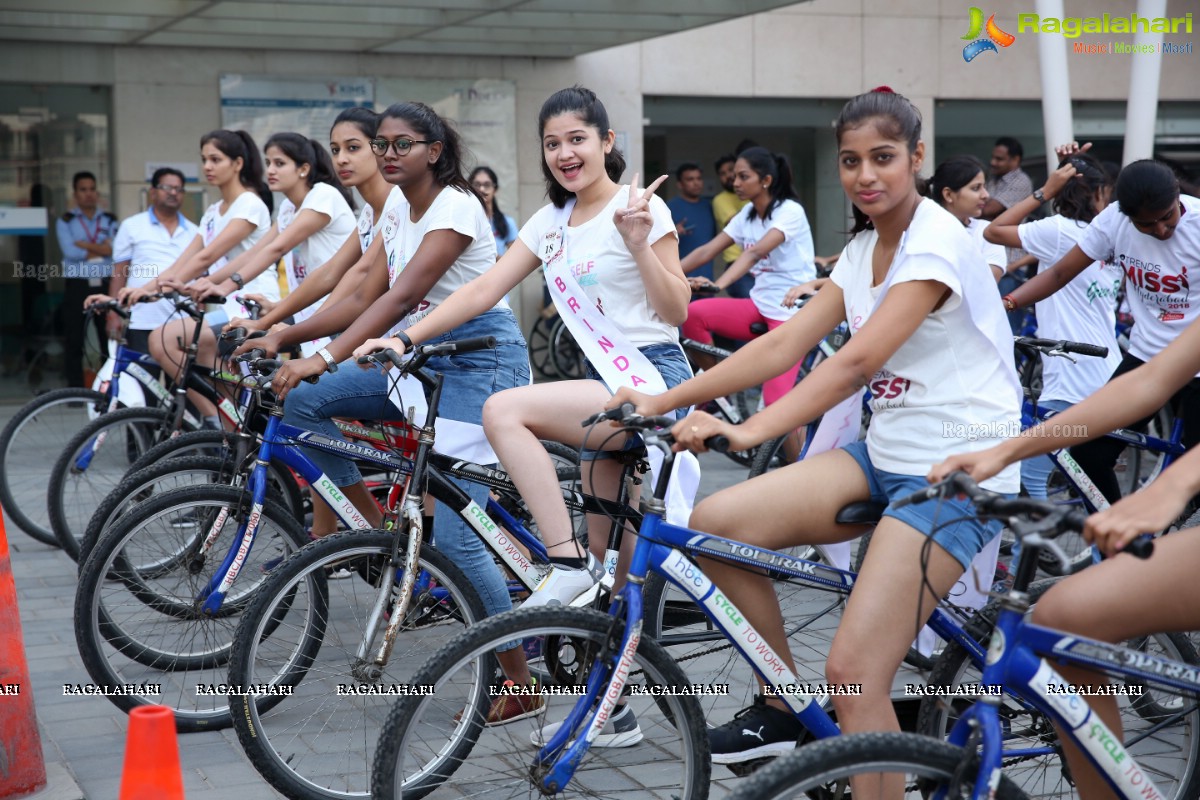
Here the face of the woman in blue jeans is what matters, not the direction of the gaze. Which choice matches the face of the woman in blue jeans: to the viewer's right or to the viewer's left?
to the viewer's left

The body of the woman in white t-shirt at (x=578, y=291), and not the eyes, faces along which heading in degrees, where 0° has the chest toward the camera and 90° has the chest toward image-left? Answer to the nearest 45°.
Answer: approximately 45°

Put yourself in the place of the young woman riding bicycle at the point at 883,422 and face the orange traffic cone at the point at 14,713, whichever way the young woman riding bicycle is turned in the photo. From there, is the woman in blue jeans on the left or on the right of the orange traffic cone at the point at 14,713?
right

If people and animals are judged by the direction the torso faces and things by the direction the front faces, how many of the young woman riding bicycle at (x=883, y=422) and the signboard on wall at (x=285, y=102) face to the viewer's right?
0

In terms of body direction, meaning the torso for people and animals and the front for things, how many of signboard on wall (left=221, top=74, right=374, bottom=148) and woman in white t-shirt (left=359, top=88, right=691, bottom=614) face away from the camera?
0

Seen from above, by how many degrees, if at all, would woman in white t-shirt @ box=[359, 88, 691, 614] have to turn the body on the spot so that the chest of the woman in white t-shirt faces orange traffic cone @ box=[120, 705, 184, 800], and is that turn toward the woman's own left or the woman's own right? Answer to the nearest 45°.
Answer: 0° — they already face it

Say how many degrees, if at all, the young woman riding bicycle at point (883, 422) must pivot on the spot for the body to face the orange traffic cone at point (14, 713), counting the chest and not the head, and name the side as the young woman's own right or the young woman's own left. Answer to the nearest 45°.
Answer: approximately 45° to the young woman's own right

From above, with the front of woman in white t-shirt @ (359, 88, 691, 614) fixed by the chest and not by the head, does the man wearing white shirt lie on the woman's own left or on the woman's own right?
on the woman's own right

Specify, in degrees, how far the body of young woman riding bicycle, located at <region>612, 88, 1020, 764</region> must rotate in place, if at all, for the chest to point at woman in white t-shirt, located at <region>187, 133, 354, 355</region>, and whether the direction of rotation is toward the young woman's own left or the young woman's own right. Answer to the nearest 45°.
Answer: approximately 90° to the young woman's own right

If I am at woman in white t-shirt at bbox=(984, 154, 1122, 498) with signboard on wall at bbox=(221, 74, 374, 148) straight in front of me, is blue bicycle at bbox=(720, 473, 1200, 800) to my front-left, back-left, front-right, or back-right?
back-left

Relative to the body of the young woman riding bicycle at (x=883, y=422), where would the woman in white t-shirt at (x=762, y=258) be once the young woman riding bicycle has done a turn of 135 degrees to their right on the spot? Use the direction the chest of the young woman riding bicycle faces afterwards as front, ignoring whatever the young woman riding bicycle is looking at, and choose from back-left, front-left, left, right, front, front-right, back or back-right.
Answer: front
